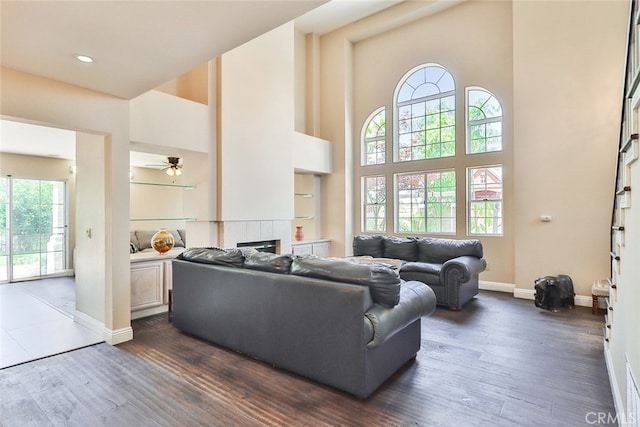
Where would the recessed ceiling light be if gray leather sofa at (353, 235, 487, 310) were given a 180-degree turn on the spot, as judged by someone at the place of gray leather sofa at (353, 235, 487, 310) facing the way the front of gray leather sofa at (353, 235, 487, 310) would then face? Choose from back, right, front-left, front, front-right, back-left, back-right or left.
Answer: back

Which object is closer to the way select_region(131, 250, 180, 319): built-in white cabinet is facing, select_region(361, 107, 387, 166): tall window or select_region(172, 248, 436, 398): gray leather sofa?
the gray leather sofa

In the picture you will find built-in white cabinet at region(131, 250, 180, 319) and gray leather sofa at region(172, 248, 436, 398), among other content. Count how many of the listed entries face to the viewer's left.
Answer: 0

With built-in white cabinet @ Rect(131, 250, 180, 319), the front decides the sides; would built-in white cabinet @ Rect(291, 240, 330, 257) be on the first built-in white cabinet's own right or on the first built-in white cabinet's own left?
on the first built-in white cabinet's own left

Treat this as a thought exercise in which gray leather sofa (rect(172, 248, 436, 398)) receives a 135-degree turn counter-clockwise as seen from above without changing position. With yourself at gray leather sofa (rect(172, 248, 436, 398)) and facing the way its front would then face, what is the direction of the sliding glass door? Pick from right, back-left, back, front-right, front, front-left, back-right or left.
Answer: front-right

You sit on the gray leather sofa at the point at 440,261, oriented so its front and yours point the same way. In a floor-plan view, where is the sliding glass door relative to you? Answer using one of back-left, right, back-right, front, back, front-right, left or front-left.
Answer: front-right

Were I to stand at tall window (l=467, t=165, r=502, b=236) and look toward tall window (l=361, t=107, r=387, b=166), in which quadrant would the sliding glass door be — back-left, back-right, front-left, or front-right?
front-left

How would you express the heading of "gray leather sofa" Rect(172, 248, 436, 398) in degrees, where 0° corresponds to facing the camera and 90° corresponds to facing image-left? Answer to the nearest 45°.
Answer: approximately 225°

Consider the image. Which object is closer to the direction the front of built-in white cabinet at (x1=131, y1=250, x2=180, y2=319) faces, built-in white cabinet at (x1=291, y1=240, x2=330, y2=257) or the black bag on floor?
the black bag on floor

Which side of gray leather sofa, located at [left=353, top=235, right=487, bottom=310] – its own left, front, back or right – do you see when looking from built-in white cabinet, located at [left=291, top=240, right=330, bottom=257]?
right

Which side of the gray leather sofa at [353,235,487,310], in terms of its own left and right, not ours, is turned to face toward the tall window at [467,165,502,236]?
back

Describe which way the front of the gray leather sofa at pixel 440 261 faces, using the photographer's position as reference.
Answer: facing the viewer and to the left of the viewer

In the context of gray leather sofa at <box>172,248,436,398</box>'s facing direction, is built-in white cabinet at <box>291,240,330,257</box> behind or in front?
in front

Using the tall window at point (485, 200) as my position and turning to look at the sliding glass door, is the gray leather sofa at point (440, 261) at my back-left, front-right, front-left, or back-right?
front-left

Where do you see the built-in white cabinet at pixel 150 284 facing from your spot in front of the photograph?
facing the viewer and to the right of the viewer

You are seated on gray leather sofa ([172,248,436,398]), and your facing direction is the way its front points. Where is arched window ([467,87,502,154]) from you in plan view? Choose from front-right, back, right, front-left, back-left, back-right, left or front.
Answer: front

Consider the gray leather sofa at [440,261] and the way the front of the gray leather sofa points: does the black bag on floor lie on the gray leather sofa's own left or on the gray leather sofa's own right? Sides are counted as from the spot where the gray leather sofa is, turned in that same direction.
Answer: on the gray leather sofa's own left
